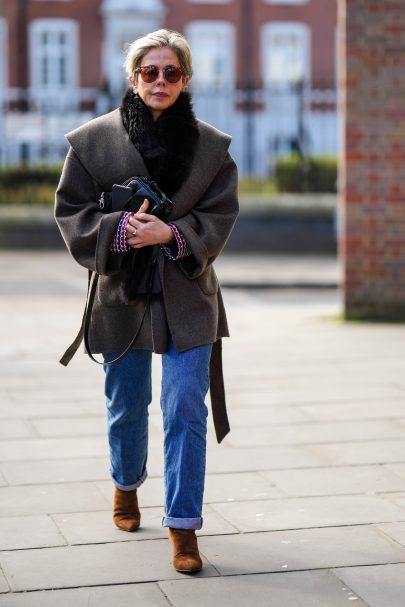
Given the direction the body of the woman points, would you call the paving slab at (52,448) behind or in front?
behind

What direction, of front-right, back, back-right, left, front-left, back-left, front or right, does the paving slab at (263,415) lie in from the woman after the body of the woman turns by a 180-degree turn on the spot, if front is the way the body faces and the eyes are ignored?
front

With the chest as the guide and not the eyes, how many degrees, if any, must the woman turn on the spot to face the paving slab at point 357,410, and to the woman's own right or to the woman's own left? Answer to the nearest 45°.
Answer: approximately 180°

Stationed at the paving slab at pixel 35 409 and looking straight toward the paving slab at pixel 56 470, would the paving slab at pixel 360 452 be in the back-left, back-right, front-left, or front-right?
front-left

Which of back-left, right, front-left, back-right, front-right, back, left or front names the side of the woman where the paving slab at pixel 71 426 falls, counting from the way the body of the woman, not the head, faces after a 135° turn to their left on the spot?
front-left

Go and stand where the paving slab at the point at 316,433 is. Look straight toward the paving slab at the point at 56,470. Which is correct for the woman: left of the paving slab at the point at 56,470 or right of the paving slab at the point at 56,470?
left

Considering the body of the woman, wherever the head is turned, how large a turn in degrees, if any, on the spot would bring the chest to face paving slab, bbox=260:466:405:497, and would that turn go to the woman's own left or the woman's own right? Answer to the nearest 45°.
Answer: approximately 135° to the woman's own left

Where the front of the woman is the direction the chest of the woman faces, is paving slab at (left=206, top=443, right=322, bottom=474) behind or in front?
behind

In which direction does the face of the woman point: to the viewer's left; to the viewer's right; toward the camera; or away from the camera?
toward the camera

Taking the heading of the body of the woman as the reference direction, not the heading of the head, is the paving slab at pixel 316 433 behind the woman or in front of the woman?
behind

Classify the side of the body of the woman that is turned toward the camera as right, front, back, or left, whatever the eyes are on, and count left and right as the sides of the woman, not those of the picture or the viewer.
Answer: front

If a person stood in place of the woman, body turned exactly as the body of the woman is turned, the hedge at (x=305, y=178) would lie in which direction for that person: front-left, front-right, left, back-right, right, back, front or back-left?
back

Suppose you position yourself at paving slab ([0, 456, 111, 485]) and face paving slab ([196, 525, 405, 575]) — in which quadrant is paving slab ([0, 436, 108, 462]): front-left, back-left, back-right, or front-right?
back-left
